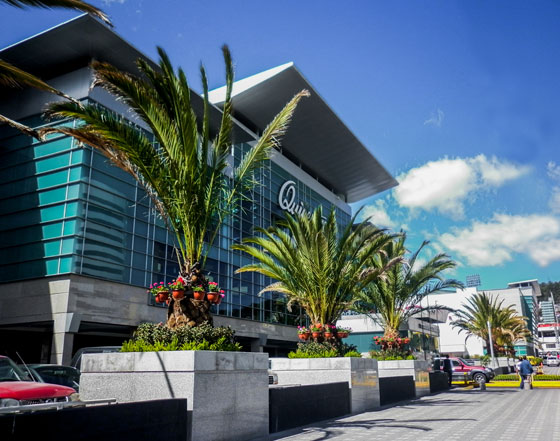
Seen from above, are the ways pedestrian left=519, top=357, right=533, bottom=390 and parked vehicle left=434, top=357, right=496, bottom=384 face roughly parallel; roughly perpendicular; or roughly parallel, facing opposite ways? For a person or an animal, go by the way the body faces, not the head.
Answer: roughly perpendicular

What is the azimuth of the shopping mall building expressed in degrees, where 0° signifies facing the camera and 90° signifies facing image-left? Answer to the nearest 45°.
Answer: approximately 315°

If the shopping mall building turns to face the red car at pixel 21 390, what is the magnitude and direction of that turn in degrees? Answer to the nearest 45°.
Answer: approximately 45° to its right

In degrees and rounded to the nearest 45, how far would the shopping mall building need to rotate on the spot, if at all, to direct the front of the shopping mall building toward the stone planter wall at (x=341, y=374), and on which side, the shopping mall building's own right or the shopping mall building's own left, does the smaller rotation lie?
0° — it already faces it

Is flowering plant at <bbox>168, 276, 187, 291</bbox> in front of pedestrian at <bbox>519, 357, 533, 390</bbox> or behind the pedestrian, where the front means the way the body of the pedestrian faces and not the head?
behind

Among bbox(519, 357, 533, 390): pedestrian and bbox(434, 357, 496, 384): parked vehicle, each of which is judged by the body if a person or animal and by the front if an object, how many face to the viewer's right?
1

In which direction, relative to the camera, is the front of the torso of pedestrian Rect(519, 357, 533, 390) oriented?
away from the camera

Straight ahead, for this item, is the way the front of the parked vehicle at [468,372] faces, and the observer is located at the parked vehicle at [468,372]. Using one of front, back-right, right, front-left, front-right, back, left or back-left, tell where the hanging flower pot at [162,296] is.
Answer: right

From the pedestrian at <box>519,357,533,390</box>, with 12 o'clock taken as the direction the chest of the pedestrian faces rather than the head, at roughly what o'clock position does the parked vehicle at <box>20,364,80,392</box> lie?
The parked vehicle is roughly at 7 o'clock from the pedestrian.

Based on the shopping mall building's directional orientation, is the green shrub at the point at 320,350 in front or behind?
in front

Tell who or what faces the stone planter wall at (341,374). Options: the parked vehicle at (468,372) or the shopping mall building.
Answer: the shopping mall building

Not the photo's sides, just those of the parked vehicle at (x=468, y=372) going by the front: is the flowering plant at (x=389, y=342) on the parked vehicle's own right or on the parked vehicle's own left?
on the parked vehicle's own right

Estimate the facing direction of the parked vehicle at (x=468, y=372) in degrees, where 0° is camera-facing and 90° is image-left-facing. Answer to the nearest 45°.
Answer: approximately 270°
